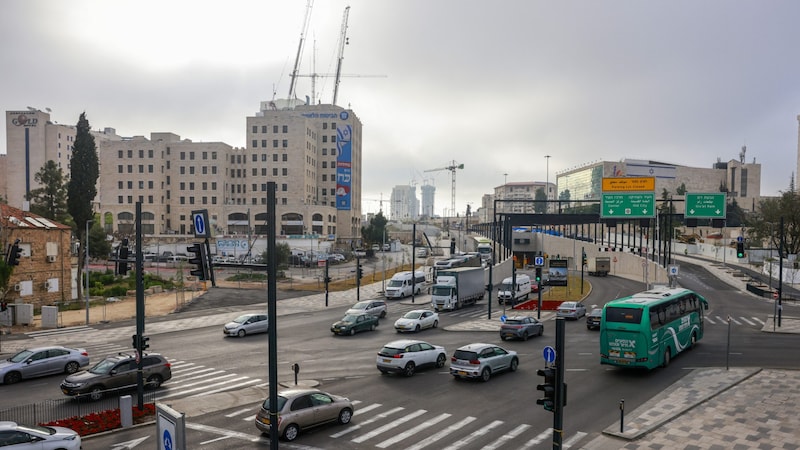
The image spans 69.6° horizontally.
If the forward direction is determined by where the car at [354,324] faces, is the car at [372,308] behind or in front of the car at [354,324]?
behind

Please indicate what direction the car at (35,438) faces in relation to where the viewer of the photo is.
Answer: facing to the right of the viewer

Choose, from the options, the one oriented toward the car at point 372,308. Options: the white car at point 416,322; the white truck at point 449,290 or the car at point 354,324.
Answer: the white truck

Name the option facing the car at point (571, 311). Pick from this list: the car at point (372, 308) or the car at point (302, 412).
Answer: the car at point (302, 412)

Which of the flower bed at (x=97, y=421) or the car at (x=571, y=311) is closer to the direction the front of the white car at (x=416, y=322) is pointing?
the flower bed

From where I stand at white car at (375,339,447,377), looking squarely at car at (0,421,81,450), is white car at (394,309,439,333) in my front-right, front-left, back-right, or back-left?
back-right

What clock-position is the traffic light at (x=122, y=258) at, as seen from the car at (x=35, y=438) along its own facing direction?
The traffic light is roughly at 10 o'clock from the car.

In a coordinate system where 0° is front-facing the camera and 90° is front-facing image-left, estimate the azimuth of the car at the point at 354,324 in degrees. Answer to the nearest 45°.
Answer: approximately 45°

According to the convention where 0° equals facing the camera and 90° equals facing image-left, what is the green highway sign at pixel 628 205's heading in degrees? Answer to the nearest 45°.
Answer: approximately 0°

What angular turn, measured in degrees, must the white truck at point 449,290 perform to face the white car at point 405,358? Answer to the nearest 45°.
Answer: approximately 45° to its left

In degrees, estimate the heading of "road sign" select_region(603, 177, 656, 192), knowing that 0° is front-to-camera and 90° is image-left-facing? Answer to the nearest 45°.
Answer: approximately 0°
